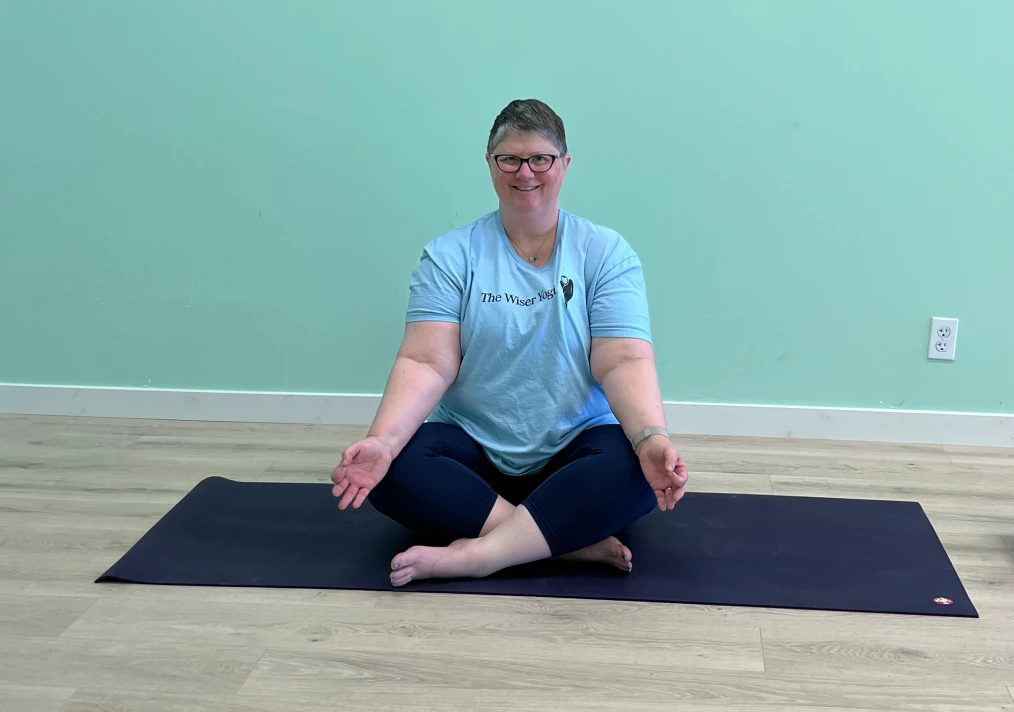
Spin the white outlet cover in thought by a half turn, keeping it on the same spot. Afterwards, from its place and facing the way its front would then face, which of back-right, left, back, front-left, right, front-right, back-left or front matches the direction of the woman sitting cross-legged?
back-left

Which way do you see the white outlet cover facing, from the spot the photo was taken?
facing the viewer

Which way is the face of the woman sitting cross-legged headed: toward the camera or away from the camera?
toward the camera

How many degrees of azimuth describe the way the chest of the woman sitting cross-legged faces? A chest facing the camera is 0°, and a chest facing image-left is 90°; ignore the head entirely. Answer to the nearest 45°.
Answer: approximately 0°
